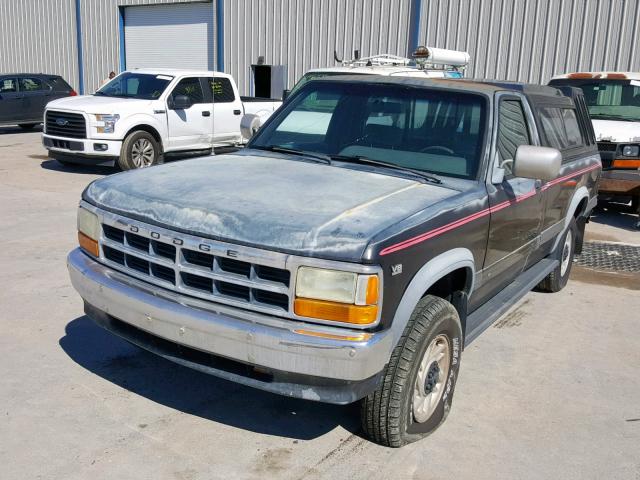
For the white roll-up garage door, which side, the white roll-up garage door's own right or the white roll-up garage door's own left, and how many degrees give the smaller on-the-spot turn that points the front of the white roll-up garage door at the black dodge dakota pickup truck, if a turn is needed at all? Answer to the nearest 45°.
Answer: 0° — it already faces it

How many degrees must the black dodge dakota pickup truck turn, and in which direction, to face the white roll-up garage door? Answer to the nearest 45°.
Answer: approximately 135° to its right

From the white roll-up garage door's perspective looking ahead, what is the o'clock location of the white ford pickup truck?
The white ford pickup truck is roughly at 12 o'clock from the white roll-up garage door.

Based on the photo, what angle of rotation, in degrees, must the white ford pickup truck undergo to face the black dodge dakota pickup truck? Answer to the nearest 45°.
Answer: approximately 45° to its left

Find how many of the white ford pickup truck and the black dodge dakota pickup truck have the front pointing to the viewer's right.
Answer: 0

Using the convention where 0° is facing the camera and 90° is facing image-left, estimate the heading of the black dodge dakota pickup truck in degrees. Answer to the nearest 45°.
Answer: approximately 45°

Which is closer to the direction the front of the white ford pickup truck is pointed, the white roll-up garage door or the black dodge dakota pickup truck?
the black dodge dakota pickup truck

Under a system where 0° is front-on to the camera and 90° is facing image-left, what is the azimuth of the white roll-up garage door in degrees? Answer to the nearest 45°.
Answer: approximately 0°

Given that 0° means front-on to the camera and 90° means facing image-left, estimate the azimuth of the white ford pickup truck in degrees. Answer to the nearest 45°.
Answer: approximately 45°

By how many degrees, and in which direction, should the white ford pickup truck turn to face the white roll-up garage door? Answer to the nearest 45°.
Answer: approximately 135° to its right

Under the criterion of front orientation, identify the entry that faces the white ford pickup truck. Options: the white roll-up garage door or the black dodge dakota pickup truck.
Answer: the white roll-up garage door

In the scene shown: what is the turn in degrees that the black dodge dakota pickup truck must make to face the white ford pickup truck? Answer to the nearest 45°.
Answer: approximately 135° to its right
